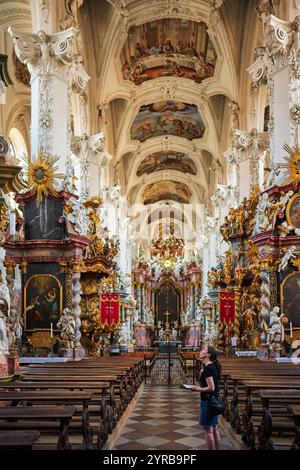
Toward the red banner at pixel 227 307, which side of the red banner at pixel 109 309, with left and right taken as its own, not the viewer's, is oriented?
left

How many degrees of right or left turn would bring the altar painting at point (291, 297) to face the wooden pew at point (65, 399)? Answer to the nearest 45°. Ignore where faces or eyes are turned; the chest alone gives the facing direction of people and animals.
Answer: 0° — it already faces it

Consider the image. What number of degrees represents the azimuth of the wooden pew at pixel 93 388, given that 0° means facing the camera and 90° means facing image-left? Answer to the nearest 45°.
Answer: approximately 180°

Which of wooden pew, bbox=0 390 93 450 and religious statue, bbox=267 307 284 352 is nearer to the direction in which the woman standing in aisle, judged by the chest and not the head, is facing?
the wooden pew

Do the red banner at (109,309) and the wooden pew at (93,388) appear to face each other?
yes

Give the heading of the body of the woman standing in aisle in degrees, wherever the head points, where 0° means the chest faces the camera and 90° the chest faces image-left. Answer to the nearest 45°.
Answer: approximately 90°
